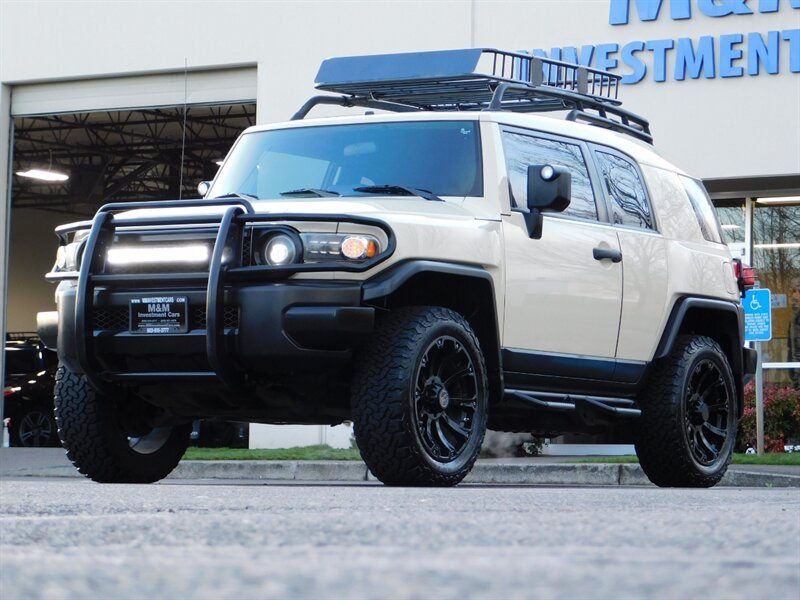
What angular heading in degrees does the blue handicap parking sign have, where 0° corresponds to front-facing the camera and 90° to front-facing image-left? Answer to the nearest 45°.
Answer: approximately 0°

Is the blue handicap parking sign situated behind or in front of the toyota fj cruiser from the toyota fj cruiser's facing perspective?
behind

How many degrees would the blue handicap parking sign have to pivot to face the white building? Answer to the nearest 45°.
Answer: approximately 135° to its right

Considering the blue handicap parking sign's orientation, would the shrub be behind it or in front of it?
behind

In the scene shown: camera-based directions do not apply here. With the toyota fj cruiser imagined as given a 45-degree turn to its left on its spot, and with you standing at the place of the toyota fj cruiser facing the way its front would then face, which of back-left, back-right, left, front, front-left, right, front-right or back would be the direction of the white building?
back

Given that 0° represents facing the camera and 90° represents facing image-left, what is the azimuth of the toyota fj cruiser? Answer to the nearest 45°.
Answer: approximately 45°

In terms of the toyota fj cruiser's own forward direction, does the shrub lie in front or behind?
behind
